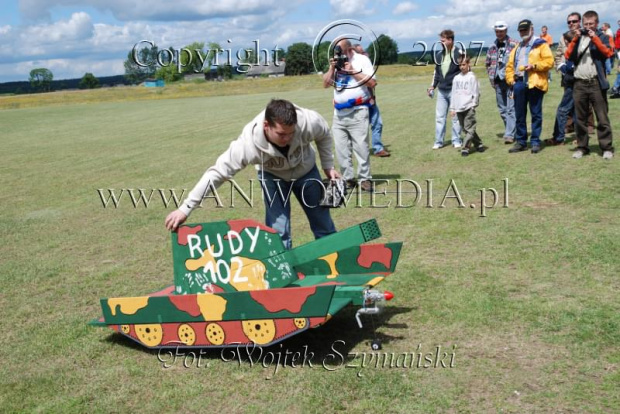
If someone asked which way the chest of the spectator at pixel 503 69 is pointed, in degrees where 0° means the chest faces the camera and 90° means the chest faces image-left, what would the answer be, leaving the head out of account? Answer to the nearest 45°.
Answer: approximately 0°

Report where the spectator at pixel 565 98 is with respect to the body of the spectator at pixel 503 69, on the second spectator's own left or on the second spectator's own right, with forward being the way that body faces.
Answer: on the second spectator's own left

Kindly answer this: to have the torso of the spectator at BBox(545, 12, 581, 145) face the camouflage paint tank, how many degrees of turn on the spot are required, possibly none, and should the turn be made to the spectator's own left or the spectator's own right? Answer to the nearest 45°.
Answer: approximately 45° to the spectator's own left

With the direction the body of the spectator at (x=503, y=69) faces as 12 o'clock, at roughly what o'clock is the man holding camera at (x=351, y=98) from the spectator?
The man holding camera is roughly at 1 o'clock from the spectator.
